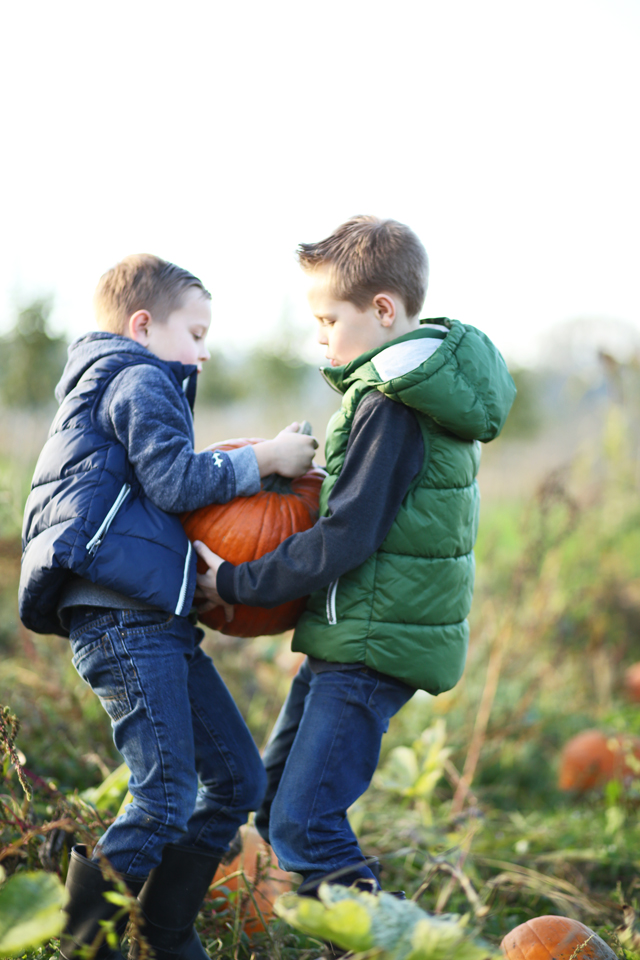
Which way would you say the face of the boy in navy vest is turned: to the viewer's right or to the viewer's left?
to the viewer's right

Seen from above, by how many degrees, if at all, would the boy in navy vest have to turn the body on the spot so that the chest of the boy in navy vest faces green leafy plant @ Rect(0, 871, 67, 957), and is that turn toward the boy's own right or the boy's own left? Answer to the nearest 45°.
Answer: approximately 90° to the boy's own right

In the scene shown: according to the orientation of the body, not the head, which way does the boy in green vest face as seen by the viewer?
to the viewer's left

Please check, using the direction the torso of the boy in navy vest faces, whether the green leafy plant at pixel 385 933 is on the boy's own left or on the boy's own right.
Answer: on the boy's own right

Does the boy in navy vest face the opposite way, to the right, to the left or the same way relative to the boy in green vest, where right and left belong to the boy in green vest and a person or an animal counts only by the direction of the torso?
the opposite way

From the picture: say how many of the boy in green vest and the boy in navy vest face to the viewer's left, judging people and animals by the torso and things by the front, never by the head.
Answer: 1

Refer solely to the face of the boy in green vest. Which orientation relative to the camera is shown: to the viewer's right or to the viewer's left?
to the viewer's left

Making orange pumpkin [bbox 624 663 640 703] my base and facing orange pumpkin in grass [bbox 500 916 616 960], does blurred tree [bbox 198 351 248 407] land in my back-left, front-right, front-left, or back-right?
back-right

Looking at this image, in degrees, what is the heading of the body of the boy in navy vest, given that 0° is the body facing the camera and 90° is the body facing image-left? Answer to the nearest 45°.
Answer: approximately 270°
